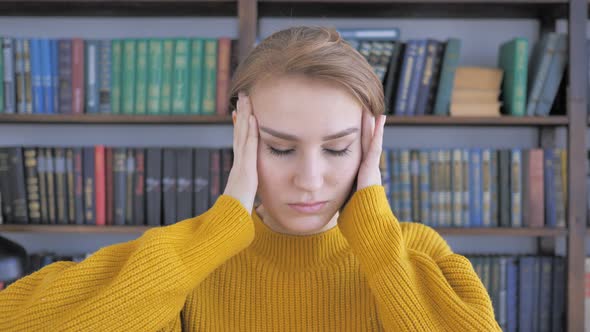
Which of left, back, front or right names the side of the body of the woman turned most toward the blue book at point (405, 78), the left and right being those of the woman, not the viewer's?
back

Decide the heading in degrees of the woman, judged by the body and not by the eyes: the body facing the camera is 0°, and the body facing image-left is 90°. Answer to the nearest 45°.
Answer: approximately 0°

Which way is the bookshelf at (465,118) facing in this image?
toward the camera
